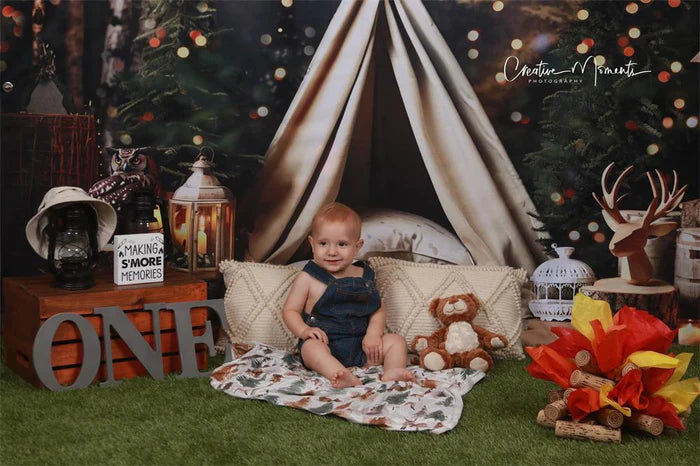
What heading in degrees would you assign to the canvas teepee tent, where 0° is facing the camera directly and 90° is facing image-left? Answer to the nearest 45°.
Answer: approximately 0°

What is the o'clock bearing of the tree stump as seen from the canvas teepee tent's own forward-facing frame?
The tree stump is roughly at 9 o'clock from the canvas teepee tent.

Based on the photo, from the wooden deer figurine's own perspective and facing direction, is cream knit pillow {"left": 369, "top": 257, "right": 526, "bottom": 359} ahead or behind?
ahead

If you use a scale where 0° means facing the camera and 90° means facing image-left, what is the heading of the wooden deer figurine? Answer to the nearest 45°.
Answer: approximately 45°

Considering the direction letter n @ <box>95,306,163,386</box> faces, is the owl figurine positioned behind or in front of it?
behind

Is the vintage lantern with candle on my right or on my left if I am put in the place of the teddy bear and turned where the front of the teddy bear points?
on my right

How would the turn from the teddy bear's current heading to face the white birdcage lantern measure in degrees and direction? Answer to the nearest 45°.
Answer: approximately 135° to its left
